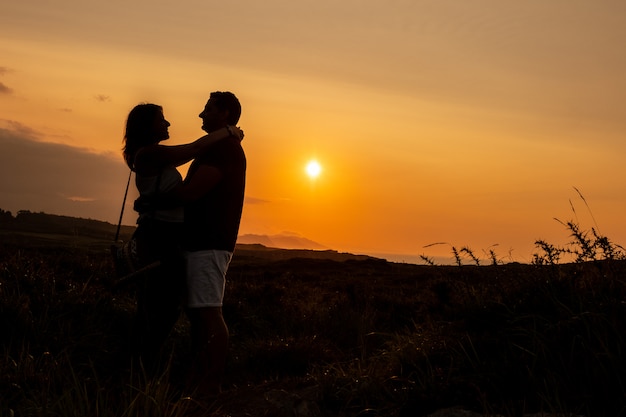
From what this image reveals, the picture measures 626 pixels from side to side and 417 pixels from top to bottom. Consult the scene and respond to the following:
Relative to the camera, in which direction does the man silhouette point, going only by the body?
to the viewer's left
